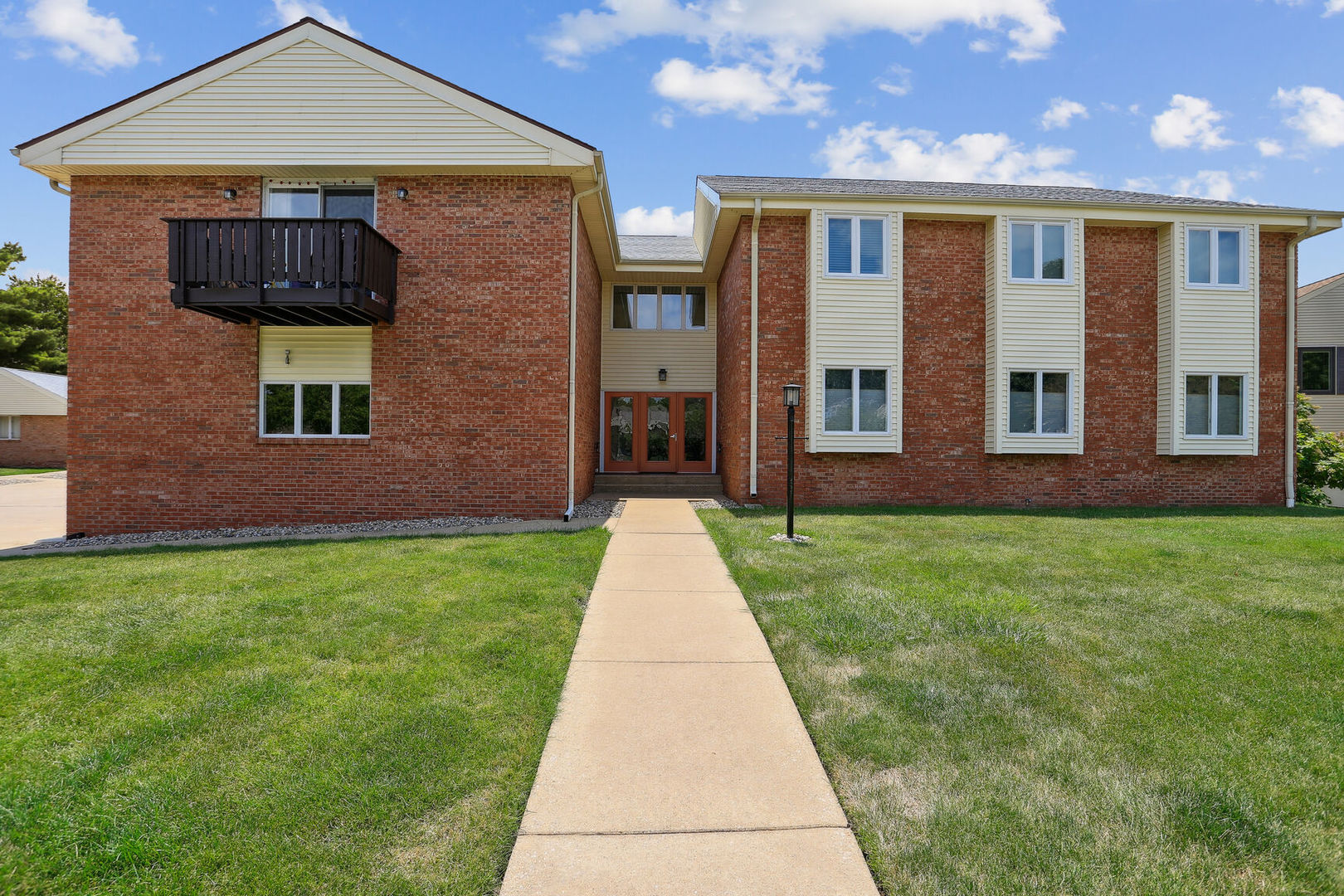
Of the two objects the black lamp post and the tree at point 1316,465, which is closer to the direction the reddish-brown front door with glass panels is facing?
the black lamp post

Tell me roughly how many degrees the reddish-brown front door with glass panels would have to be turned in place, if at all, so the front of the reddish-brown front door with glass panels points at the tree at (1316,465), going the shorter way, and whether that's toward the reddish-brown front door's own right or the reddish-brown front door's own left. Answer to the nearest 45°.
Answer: approximately 90° to the reddish-brown front door's own left

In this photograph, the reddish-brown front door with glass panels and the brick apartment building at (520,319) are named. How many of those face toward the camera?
2

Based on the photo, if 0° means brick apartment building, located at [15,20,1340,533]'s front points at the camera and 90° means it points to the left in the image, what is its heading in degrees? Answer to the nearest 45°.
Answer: approximately 0°

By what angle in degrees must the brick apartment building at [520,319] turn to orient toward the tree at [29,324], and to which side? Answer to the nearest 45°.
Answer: approximately 135° to its right

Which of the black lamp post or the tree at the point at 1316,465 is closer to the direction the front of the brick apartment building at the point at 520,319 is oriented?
the black lamp post
